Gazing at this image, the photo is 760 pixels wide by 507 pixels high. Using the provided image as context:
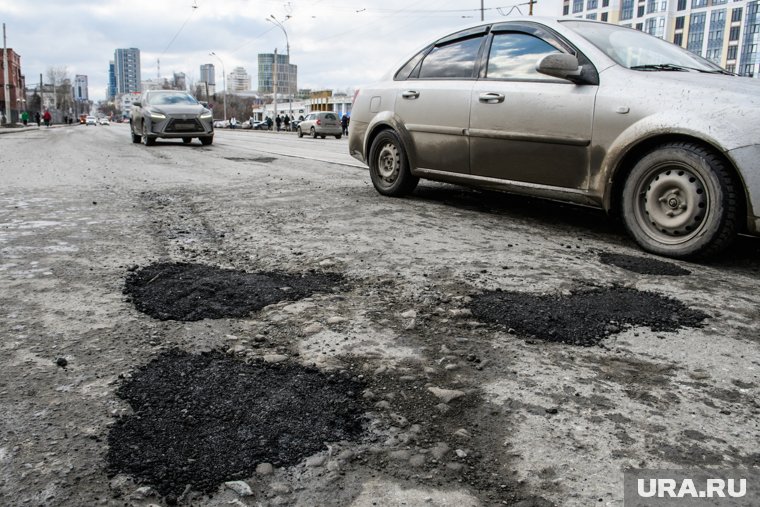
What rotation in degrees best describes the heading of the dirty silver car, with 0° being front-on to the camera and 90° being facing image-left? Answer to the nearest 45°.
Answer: approximately 315°

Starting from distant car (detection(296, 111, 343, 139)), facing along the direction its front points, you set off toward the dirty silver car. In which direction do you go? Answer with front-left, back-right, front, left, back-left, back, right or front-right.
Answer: back-left

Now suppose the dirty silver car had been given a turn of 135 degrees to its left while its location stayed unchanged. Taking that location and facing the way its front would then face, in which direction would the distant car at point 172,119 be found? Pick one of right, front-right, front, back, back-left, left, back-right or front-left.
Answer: front-left

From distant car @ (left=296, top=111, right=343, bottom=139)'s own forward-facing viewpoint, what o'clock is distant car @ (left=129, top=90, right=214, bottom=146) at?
distant car @ (left=129, top=90, right=214, bottom=146) is roughly at 8 o'clock from distant car @ (left=296, top=111, right=343, bottom=139).

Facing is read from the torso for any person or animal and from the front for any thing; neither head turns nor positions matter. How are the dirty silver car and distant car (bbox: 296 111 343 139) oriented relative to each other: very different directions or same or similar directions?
very different directions

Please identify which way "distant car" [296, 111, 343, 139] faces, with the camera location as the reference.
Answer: facing away from the viewer and to the left of the viewer

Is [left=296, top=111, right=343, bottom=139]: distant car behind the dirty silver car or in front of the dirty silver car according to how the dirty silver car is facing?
behind
